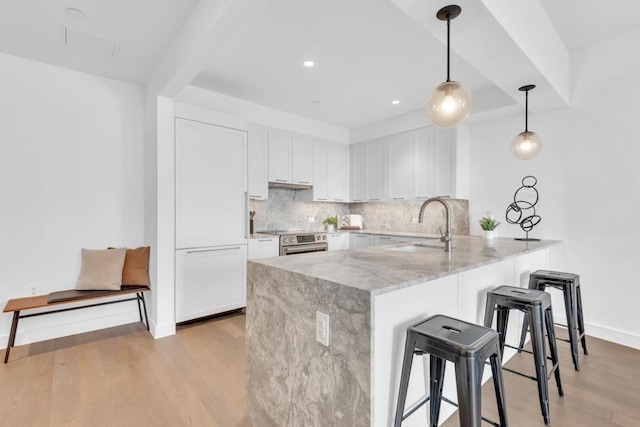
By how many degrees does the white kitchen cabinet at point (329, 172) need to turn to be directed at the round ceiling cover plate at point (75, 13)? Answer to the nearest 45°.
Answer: approximately 90° to its right

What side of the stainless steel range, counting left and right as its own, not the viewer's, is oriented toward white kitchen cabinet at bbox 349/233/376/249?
left

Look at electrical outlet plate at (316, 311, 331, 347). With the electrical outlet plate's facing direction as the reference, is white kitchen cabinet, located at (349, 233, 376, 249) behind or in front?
behind

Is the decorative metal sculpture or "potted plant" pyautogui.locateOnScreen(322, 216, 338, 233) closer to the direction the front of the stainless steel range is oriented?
the decorative metal sculpture

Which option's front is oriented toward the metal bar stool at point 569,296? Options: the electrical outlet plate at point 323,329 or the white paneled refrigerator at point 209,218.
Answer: the white paneled refrigerator

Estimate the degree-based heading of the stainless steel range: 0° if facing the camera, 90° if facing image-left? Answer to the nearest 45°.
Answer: approximately 315°
